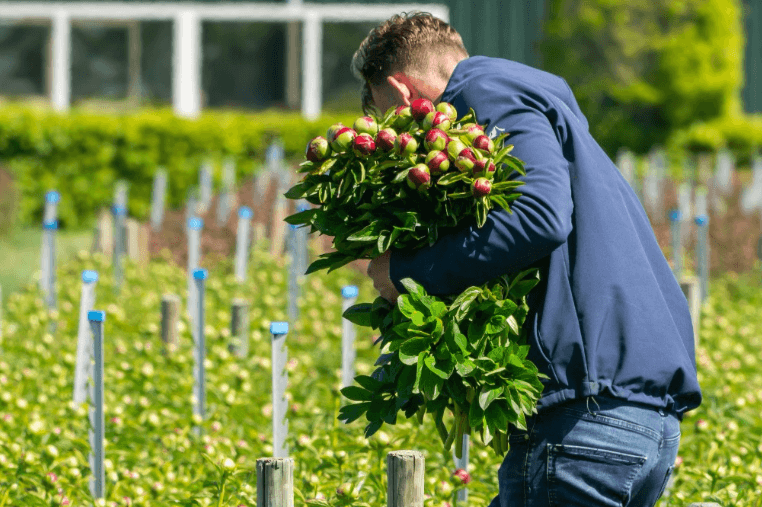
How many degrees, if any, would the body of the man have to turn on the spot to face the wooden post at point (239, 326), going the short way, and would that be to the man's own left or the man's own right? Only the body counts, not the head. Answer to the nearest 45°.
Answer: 0° — they already face it

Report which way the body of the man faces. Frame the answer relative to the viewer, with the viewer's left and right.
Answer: facing away from the viewer and to the left of the viewer
